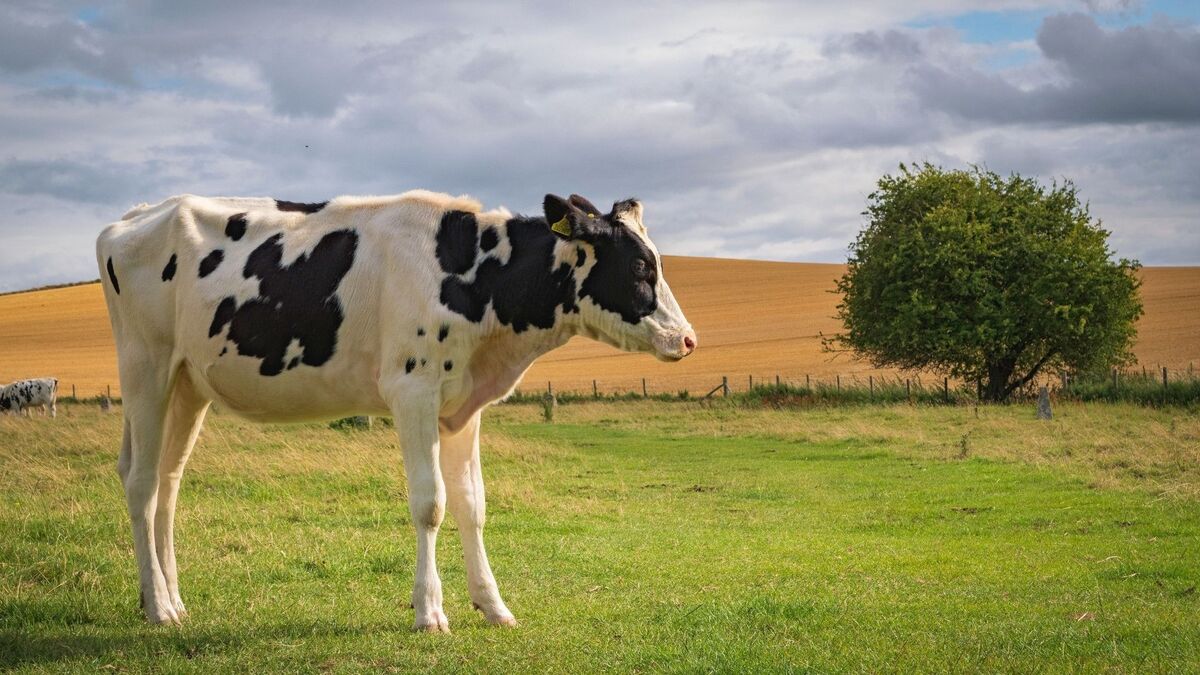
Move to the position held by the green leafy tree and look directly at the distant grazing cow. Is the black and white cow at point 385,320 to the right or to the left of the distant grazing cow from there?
left

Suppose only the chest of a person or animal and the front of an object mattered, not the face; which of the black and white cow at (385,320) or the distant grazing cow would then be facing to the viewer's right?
the black and white cow

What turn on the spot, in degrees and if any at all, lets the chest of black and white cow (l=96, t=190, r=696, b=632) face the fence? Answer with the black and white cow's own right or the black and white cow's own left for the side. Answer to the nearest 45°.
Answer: approximately 45° to the black and white cow's own left

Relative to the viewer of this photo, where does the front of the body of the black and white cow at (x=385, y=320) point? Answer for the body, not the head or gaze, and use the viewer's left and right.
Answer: facing to the right of the viewer

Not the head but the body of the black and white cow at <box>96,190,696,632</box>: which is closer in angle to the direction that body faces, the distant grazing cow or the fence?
the fence

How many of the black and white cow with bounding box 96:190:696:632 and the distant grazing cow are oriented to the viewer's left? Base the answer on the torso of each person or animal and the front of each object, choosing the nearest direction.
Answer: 1

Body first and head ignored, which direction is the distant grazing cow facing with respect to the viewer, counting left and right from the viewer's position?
facing to the left of the viewer

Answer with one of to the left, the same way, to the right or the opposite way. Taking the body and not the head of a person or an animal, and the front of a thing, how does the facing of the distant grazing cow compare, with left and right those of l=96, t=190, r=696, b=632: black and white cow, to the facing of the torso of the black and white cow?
the opposite way

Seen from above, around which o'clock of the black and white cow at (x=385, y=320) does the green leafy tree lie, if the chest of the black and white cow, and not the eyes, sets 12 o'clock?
The green leafy tree is roughly at 10 o'clock from the black and white cow.

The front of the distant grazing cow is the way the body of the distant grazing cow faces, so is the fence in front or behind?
behind

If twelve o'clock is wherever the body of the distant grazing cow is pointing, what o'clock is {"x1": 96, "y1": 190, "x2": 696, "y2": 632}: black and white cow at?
The black and white cow is roughly at 9 o'clock from the distant grazing cow.

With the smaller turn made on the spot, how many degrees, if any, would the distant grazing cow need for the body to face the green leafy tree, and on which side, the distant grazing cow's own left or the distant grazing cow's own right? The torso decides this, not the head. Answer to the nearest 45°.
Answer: approximately 180°
